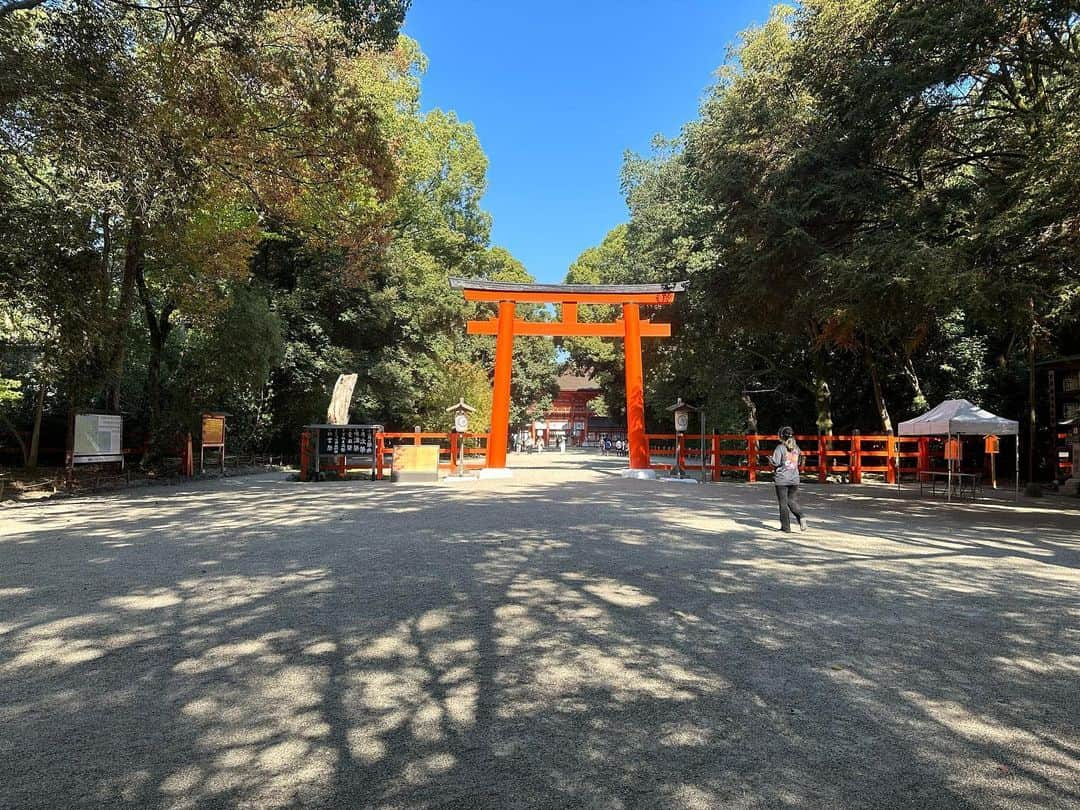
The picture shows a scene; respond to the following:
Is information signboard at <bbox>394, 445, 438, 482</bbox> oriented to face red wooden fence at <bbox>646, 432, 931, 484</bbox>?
no

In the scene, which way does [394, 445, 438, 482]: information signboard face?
toward the camera

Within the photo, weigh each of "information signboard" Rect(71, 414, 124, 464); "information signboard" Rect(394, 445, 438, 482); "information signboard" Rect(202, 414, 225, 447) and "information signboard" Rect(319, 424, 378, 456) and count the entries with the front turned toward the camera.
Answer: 4

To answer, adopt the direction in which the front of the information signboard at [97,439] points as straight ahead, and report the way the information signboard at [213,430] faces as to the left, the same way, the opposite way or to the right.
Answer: the same way

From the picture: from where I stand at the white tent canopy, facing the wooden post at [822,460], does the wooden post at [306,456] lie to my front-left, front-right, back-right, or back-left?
front-left

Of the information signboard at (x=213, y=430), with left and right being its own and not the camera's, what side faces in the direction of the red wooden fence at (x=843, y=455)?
left

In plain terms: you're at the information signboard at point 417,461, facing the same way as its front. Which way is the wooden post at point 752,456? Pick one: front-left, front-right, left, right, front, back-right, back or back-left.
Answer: left

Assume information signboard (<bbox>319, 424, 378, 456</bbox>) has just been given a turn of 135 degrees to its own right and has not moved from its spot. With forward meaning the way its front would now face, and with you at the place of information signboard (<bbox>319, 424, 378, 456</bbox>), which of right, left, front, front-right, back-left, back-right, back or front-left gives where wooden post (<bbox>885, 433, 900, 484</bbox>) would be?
back-right

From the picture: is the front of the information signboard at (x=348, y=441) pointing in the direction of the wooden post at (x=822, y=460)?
no

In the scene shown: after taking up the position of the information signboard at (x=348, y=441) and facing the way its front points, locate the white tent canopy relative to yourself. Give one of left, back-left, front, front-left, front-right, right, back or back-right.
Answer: front-left

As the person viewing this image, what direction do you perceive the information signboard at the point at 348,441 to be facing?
facing the viewer

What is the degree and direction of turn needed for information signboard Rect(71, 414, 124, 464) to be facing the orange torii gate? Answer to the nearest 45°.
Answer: approximately 90° to its left

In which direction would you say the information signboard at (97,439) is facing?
toward the camera

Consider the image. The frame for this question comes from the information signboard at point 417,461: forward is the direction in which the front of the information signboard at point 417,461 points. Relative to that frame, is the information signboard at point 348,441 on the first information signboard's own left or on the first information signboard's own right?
on the first information signboard's own right
